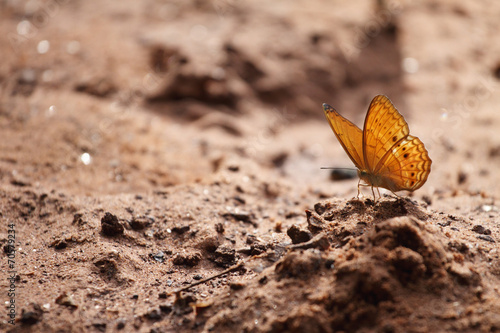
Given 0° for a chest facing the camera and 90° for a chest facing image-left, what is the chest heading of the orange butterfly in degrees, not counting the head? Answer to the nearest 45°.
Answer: approximately 45°
